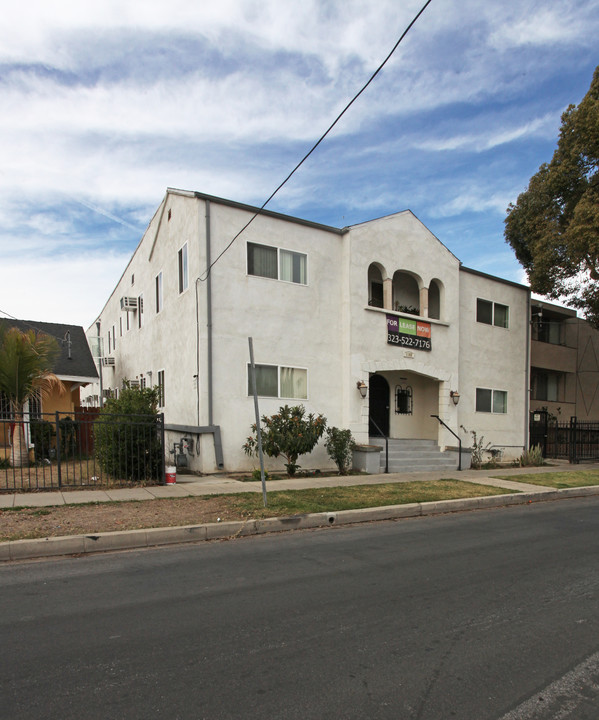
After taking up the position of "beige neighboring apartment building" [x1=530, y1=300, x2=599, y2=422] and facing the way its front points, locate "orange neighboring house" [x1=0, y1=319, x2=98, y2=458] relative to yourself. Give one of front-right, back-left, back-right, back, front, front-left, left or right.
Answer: right

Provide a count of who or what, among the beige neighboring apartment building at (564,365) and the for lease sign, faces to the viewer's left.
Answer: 0

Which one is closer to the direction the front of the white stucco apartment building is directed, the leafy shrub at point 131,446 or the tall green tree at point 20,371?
the leafy shrub

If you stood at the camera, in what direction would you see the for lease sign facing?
facing the viewer and to the right of the viewer

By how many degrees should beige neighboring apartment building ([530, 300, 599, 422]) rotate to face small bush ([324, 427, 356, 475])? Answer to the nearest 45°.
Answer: approximately 45° to its right
